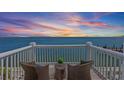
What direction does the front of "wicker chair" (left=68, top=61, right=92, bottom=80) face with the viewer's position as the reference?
facing away from the viewer and to the left of the viewer

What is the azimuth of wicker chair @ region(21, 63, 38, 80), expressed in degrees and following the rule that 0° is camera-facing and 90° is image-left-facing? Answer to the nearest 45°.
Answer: approximately 225°

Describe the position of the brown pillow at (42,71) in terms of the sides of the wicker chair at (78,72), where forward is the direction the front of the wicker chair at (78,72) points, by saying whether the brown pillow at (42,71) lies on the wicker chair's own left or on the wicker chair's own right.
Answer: on the wicker chair's own left
